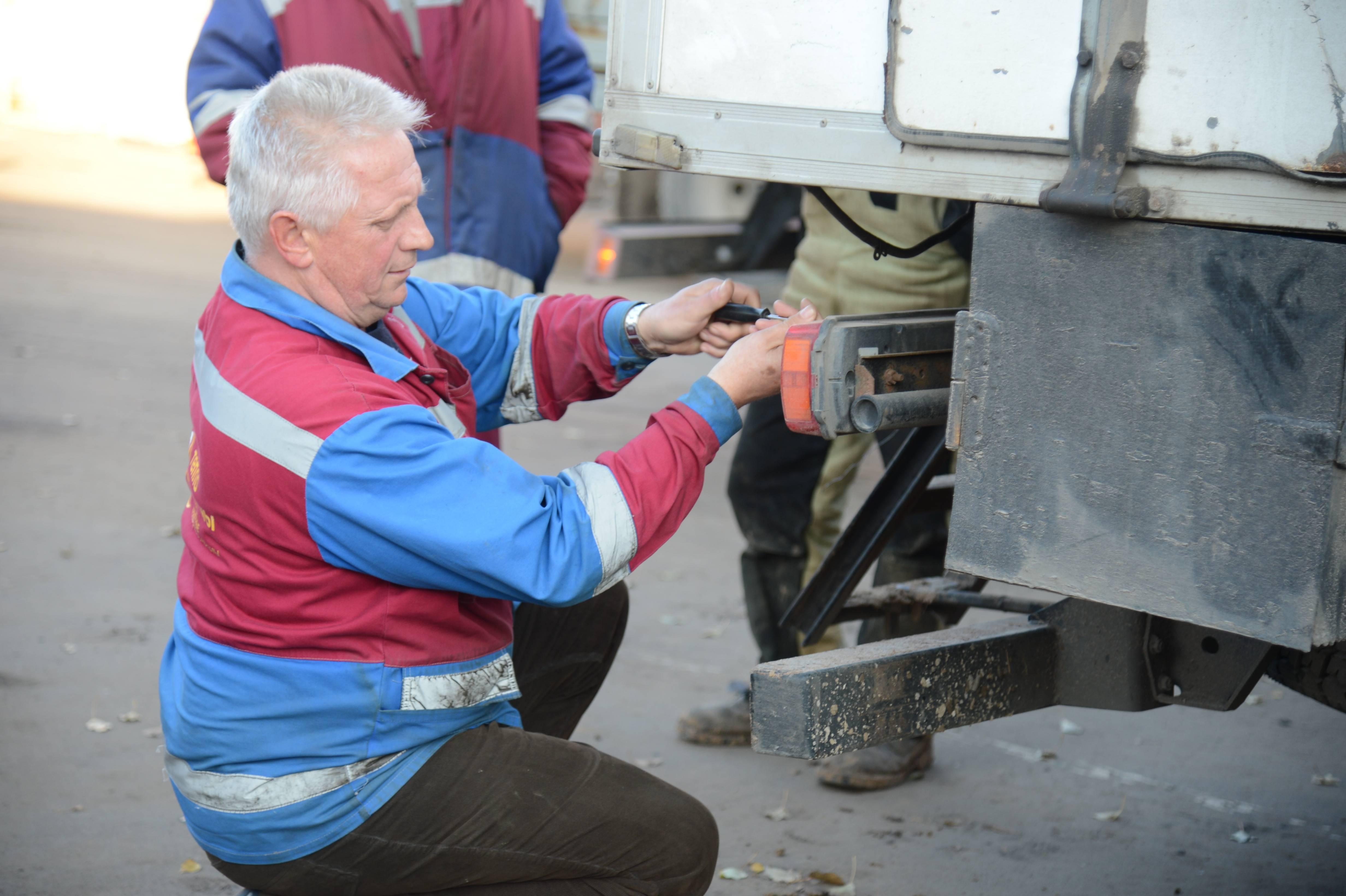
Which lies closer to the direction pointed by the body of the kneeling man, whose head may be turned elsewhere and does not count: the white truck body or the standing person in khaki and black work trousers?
the white truck body

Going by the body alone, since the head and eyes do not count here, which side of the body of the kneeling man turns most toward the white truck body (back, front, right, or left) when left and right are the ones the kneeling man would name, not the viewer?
front

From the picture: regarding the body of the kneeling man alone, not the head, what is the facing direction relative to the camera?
to the viewer's right

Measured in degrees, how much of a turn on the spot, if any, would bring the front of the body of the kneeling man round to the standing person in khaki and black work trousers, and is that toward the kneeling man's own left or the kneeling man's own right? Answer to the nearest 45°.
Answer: approximately 45° to the kneeling man's own left

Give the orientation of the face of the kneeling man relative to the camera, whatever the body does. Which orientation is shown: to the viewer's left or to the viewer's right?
to the viewer's right
